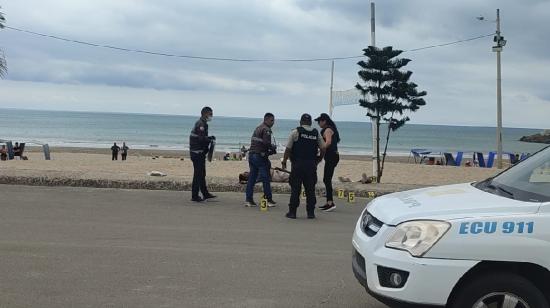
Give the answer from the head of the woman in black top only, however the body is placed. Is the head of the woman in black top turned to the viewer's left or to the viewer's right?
to the viewer's left

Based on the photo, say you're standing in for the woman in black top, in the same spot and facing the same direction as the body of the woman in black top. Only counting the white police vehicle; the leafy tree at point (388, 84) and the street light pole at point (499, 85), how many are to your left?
1

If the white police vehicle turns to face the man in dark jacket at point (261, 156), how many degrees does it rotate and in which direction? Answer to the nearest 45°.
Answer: approximately 90° to its right

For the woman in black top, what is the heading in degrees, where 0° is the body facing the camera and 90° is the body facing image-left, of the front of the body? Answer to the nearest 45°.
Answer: approximately 90°

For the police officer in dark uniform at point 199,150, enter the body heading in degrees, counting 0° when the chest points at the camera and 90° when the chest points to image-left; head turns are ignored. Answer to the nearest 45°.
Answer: approximately 270°

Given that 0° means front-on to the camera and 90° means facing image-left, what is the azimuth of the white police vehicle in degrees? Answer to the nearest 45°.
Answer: approximately 45°

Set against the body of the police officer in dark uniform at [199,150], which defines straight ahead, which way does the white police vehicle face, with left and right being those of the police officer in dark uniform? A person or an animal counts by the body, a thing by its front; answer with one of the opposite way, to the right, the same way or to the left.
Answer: the opposite way

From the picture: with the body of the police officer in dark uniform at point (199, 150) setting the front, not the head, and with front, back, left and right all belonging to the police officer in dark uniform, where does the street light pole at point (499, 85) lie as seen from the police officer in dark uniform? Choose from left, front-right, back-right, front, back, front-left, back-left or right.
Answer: front-left

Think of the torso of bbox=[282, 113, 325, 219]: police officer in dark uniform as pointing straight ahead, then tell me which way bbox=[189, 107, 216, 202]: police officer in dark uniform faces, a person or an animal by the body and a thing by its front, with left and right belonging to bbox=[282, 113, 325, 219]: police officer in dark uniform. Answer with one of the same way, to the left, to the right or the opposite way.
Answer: to the right

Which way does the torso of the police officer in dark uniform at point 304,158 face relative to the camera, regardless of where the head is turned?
away from the camera

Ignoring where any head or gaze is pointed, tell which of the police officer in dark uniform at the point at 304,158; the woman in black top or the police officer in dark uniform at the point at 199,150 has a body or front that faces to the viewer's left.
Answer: the woman in black top
